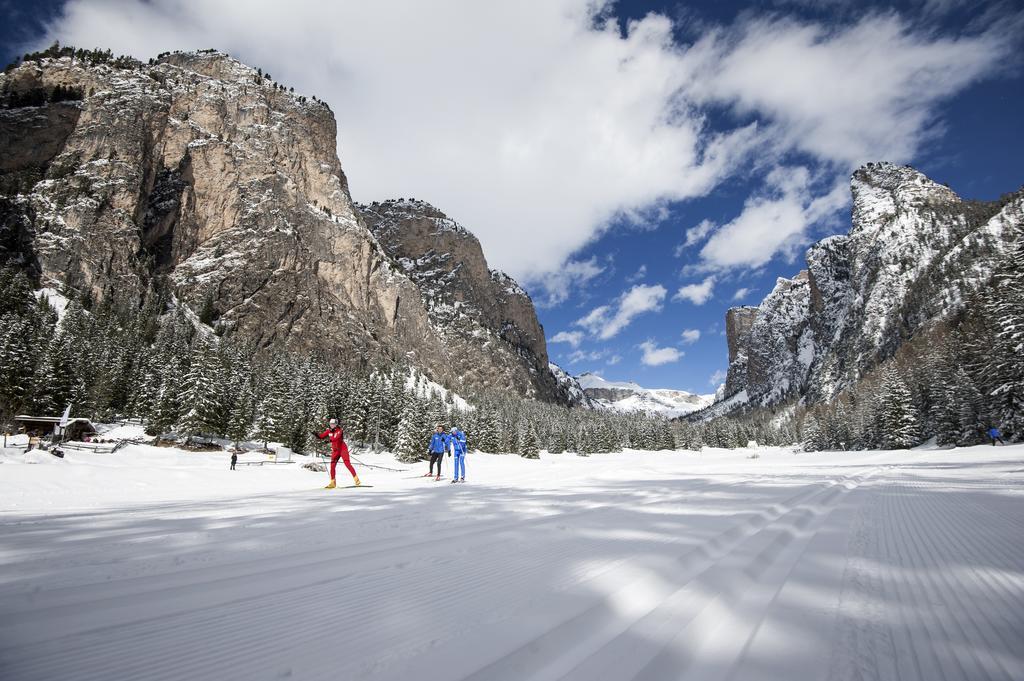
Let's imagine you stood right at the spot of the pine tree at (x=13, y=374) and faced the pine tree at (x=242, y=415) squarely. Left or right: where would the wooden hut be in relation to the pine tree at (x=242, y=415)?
right

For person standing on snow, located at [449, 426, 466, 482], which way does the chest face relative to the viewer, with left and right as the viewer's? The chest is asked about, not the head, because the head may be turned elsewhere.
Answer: facing the viewer and to the left of the viewer

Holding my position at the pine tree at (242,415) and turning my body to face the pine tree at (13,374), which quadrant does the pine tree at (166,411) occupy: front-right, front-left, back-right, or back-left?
front-left

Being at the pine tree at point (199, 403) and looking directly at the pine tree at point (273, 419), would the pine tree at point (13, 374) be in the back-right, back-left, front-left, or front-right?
back-left

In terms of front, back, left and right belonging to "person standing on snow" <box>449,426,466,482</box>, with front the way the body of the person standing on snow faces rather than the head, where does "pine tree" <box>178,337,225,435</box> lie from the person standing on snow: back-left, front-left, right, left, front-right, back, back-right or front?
right

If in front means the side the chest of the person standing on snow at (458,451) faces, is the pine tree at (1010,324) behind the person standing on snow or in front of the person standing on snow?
behind

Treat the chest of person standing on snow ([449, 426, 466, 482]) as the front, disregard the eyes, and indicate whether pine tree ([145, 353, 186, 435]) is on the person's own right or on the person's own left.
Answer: on the person's own right

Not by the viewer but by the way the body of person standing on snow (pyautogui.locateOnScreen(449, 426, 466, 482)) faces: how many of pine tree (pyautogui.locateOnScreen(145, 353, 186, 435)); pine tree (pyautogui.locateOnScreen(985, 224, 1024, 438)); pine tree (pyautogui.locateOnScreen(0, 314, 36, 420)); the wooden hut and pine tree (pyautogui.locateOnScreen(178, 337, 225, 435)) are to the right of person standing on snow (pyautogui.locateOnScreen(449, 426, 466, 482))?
4

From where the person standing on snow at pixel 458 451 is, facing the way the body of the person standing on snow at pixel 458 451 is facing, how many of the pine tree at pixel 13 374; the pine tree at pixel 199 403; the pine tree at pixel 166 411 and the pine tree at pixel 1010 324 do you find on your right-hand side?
3

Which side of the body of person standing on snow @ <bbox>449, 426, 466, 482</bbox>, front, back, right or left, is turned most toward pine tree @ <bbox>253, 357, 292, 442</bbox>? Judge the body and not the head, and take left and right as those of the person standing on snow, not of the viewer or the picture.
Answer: right

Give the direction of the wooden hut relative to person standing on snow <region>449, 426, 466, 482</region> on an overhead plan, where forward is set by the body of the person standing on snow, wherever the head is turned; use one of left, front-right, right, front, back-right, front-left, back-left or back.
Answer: right

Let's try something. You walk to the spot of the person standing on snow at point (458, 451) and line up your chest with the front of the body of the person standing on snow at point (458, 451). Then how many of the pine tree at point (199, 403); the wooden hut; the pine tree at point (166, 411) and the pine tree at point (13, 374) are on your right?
4
